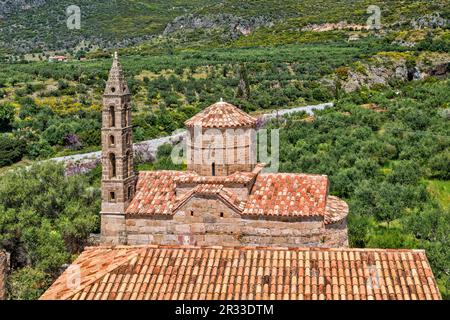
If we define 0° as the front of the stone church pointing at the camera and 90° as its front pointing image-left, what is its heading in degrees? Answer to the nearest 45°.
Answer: approximately 90°
